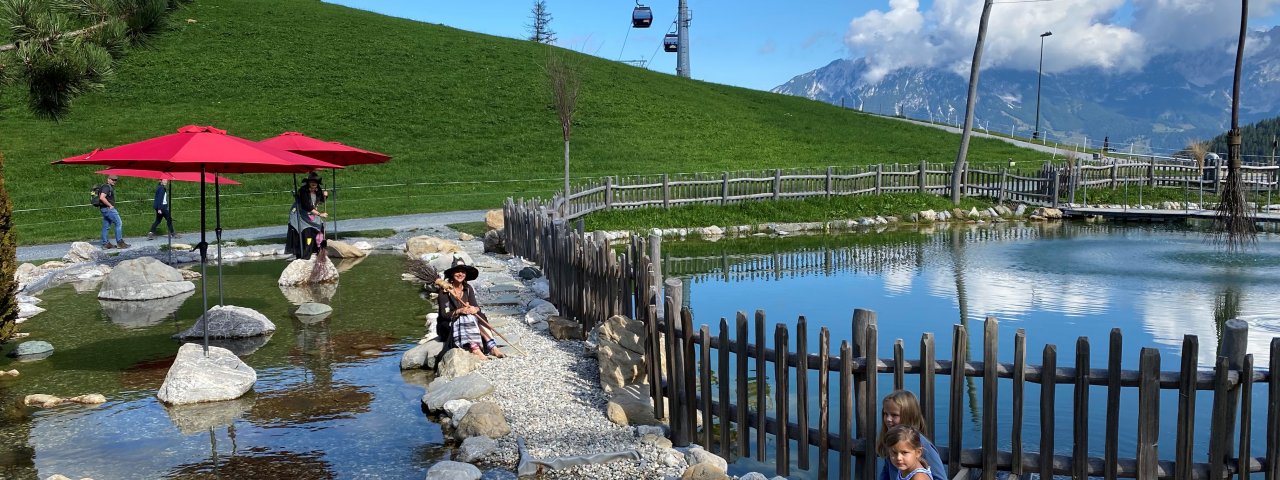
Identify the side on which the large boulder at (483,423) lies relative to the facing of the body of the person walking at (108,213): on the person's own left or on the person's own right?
on the person's own right

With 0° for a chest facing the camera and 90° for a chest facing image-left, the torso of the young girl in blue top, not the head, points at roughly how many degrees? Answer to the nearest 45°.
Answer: approximately 45°

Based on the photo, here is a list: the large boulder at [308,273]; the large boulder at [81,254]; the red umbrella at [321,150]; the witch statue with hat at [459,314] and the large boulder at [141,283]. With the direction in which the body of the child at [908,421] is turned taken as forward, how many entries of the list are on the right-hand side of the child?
5

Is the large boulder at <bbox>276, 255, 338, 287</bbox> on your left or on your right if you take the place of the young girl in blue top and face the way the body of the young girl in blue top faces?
on your right

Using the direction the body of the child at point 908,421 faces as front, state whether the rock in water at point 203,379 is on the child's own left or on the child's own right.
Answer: on the child's own right

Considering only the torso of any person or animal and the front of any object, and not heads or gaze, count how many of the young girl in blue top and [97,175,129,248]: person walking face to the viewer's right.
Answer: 1

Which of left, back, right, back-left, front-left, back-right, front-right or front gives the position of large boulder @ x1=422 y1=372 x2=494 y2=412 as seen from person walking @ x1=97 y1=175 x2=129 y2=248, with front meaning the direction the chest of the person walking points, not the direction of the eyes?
right

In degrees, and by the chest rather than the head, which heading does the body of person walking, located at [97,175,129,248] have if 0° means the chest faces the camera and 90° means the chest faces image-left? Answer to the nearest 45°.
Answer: approximately 270°

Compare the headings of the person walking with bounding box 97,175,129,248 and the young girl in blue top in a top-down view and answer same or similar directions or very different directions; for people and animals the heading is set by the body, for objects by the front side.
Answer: very different directions

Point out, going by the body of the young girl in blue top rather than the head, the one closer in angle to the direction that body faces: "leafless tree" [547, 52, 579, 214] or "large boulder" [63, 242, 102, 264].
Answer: the large boulder

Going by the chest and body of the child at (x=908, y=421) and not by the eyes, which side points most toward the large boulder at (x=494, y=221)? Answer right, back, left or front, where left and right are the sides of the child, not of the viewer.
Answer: right

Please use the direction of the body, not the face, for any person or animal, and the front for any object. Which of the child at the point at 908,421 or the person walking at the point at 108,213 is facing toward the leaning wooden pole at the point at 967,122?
the person walking

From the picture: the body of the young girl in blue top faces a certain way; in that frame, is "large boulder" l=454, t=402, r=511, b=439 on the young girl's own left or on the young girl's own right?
on the young girl's own right

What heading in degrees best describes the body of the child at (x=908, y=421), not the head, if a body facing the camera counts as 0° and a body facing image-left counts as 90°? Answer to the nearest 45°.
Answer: approximately 45°

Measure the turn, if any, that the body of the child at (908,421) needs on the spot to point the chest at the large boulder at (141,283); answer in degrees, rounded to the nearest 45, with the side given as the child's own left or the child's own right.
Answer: approximately 90° to the child's own right

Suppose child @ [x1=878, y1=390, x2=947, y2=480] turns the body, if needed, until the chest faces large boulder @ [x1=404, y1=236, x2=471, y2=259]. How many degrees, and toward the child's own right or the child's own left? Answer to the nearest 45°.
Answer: approximately 90° to the child's own right

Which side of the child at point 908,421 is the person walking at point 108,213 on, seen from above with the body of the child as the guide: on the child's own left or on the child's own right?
on the child's own right

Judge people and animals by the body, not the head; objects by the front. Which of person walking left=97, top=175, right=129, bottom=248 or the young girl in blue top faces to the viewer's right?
the person walking

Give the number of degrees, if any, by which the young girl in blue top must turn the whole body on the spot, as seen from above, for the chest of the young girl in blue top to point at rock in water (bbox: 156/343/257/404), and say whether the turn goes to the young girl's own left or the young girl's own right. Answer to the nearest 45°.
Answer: approximately 90° to the young girl's own right

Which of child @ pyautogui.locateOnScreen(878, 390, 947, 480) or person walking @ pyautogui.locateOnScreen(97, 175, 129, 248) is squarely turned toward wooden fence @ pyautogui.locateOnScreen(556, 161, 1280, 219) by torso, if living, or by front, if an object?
the person walking
